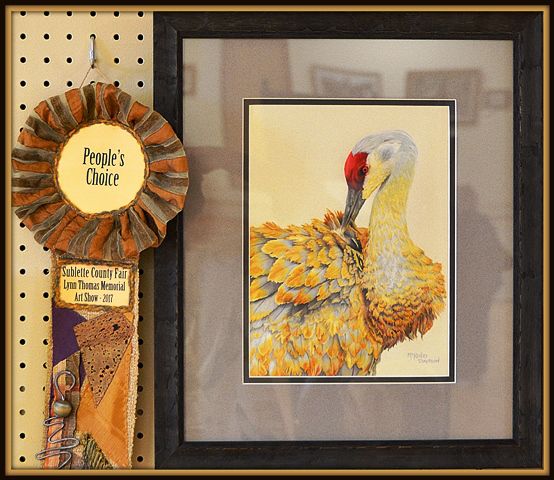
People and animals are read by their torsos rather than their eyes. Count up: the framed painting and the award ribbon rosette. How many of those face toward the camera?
2

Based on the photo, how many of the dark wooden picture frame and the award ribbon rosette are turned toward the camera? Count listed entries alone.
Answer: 2

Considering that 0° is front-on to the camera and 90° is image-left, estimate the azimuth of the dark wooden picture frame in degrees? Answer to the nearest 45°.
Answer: approximately 0°
